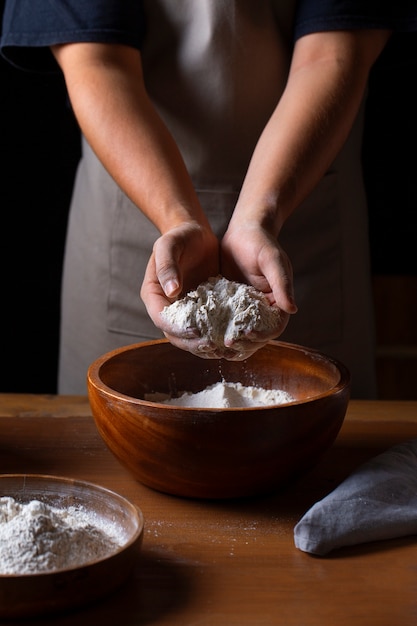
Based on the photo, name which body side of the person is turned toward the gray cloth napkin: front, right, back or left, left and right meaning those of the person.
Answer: front

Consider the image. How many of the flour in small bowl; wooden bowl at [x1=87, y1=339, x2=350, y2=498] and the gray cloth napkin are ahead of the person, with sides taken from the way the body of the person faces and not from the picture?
3

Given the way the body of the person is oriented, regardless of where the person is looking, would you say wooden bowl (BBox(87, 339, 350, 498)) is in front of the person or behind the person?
in front

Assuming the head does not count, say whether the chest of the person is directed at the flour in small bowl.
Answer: yes

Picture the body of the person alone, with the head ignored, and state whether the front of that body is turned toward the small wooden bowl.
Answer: yes

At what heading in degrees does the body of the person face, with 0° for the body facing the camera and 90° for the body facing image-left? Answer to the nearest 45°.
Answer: approximately 0°
